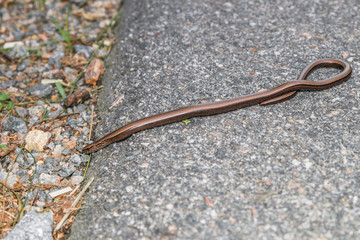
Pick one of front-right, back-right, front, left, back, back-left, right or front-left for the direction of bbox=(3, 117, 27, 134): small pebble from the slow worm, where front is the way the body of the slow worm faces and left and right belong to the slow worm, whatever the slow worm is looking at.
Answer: front-right

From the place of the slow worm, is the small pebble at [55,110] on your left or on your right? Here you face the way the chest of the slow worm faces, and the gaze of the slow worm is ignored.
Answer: on your right

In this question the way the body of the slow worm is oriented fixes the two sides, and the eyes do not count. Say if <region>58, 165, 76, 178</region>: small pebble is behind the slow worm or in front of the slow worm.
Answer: in front

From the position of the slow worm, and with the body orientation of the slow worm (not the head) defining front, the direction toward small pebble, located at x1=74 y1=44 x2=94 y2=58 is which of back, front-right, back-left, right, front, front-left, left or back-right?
right

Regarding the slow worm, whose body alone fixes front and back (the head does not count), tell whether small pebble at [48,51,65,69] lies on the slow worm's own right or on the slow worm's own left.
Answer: on the slow worm's own right
